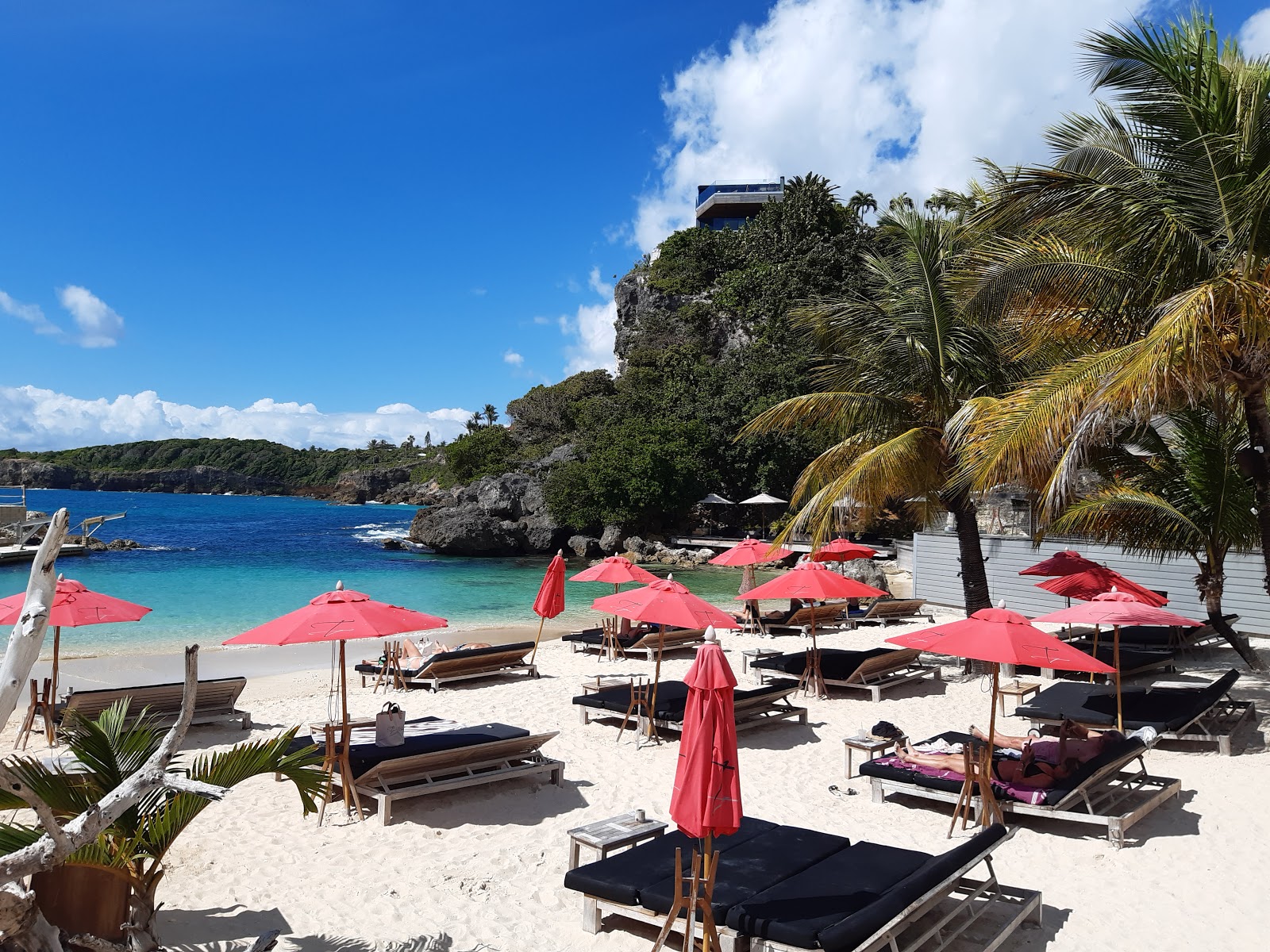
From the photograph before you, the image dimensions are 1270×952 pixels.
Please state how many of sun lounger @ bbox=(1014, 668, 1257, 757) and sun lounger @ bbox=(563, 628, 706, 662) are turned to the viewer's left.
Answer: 2

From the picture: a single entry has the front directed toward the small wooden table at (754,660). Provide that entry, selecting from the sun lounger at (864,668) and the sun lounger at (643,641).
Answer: the sun lounger at (864,668)

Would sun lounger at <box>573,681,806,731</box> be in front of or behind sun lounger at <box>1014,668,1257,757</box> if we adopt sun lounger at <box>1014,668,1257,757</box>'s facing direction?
in front

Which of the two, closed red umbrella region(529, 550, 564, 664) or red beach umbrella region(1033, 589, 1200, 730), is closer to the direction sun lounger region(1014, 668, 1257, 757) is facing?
the closed red umbrella

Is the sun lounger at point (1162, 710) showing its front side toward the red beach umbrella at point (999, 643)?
no

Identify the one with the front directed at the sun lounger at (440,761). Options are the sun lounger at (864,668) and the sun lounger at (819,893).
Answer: the sun lounger at (819,893)

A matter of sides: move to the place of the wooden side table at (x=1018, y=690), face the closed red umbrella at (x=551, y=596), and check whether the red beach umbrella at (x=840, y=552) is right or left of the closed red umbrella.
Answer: right

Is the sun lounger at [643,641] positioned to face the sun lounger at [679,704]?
no

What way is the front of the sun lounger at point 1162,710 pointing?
to the viewer's left

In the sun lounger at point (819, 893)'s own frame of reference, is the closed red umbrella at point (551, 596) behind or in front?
in front

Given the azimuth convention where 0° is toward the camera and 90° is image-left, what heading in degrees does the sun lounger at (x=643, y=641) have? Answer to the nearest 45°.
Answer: approximately 90°

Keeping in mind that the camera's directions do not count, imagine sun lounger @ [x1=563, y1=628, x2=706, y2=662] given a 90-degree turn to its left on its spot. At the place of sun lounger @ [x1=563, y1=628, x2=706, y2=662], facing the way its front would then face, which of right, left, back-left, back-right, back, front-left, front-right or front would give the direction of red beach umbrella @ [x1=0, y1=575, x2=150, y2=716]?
front-right

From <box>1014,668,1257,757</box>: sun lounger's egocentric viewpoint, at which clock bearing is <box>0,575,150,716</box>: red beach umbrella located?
The red beach umbrella is roughly at 11 o'clock from the sun lounger.
